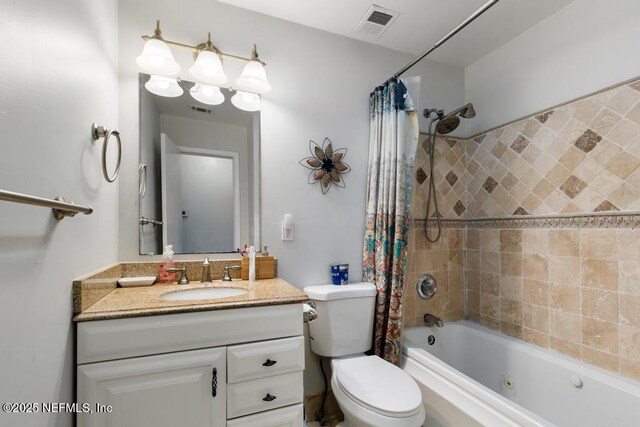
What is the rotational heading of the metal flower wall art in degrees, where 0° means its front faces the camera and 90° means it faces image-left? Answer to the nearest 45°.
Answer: approximately 0°

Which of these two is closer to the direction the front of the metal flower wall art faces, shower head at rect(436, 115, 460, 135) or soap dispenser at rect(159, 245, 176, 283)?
the soap dispenser

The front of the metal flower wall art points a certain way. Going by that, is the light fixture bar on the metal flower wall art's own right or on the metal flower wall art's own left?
on the metal flower wall art's own right

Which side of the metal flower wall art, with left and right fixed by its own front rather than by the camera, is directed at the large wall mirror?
right

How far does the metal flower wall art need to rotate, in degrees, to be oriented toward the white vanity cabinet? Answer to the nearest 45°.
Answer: approximately 45° to its right

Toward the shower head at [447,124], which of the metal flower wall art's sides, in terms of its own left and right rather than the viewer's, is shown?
left

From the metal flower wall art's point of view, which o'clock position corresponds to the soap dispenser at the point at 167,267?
The soap dispenser is roughly at 2 o'clock from the metal flower wall art.
